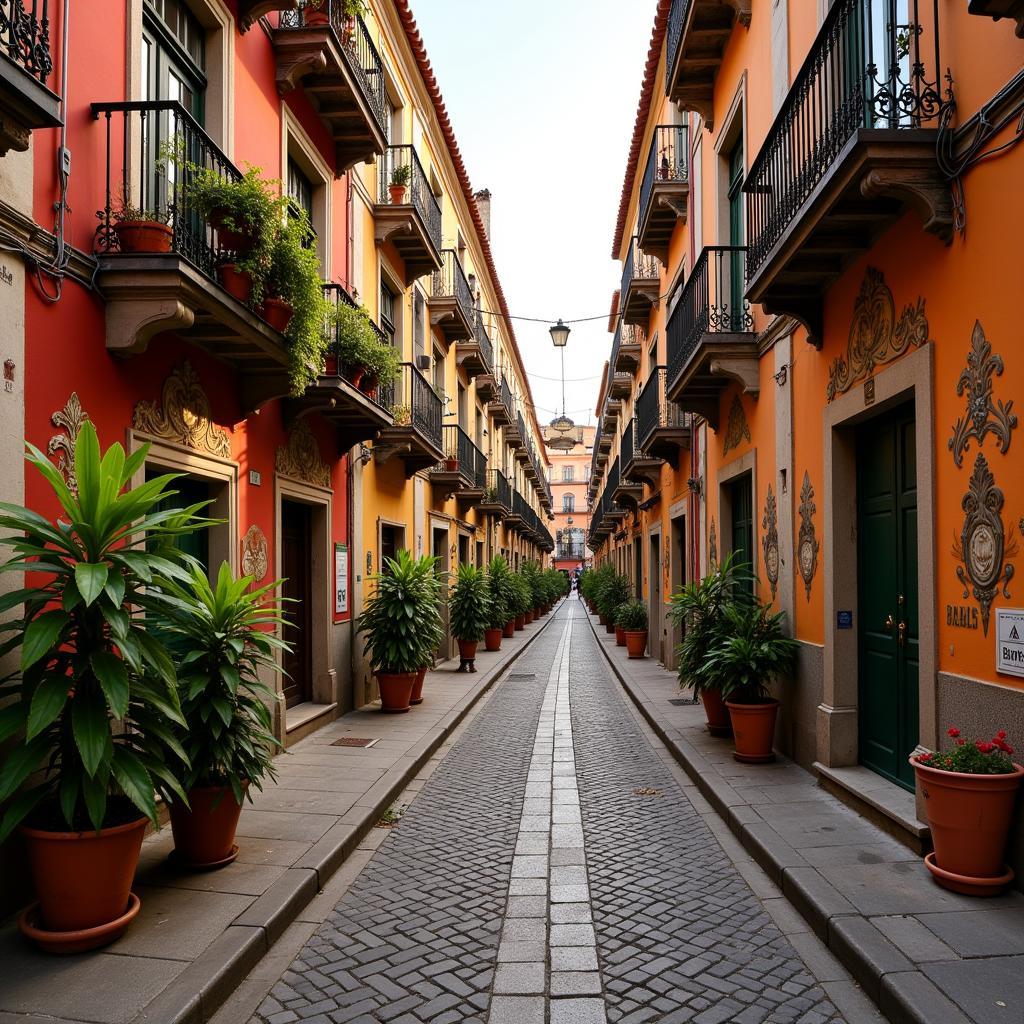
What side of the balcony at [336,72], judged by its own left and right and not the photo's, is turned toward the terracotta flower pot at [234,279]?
right

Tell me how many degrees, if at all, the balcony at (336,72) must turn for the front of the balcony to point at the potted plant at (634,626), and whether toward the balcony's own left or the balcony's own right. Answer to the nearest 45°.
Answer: approximately 45° to the balcony's own left

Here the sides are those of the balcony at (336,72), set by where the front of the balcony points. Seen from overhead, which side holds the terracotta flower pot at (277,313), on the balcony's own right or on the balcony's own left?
on the balcony's own right

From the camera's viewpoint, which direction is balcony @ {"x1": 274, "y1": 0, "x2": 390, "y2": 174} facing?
to the viewer's right

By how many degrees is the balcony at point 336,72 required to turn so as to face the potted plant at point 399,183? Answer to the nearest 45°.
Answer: approximately 90° to its left

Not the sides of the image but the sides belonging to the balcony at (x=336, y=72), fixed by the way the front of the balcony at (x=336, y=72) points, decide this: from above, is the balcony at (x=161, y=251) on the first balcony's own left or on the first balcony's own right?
on the first balcony's own right

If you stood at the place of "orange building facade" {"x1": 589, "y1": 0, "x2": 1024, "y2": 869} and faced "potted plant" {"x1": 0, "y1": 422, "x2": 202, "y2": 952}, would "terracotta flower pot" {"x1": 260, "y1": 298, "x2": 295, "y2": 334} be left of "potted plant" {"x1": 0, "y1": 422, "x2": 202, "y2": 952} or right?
right

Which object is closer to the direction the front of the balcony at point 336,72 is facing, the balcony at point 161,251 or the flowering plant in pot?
the flowering plant in pot
